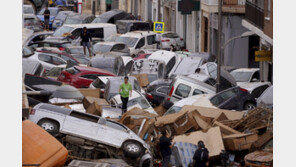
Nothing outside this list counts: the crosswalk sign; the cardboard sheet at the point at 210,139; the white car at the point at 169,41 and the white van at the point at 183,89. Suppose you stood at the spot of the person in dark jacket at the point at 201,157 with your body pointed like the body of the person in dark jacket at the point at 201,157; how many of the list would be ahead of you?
4

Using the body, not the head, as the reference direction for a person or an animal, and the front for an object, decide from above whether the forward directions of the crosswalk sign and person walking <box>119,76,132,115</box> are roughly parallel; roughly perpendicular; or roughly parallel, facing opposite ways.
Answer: roughly parallel

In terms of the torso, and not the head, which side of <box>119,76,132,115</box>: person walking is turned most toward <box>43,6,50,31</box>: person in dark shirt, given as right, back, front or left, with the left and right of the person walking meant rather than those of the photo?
back

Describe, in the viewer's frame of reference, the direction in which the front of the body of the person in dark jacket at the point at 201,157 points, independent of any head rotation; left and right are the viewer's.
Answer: facing away from the viewer

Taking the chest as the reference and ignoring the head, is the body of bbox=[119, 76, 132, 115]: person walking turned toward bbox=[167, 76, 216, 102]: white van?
no

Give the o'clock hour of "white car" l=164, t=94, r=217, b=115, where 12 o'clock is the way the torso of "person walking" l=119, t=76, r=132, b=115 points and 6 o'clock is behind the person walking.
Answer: The white car is roughly at 9 o'clock from the person walking.

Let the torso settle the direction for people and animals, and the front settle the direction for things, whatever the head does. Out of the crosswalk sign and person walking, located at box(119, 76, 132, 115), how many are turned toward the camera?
2

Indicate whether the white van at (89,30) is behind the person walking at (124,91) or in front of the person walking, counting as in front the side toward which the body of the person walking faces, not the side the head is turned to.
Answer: behind

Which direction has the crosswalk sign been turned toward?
toward the camera

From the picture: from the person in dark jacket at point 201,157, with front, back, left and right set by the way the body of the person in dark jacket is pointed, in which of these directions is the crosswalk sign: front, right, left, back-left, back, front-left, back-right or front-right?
front

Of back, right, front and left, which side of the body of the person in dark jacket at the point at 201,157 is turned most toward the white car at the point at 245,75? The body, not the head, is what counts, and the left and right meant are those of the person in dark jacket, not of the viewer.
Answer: front

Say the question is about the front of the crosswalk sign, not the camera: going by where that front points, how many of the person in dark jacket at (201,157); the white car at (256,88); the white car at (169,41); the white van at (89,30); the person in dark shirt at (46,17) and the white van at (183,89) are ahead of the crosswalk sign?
3

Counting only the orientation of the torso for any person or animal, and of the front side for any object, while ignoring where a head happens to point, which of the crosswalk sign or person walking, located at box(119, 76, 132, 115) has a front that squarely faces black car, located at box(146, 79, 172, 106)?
the crosswalk sign

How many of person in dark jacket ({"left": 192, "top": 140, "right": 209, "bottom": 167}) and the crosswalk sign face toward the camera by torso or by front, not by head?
1

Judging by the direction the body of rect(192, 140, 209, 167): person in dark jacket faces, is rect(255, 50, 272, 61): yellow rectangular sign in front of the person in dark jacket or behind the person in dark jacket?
in front

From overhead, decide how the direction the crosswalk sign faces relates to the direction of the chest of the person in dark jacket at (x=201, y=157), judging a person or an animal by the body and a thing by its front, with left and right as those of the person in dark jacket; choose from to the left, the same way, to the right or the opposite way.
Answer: the opposite way

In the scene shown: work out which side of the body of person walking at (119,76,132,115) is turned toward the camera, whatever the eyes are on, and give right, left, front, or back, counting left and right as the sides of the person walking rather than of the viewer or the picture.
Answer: front
